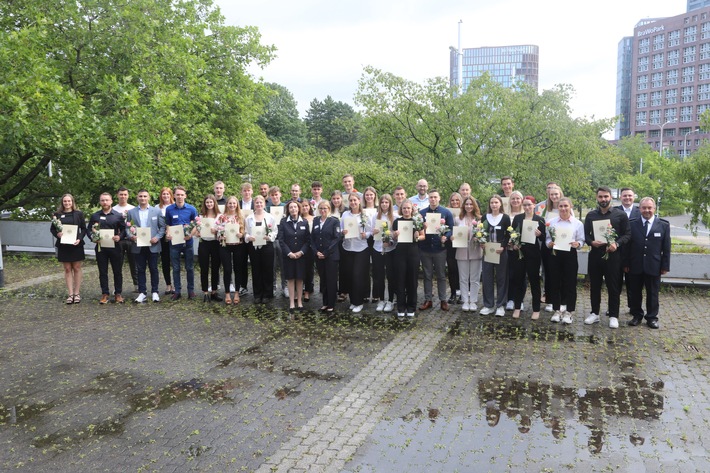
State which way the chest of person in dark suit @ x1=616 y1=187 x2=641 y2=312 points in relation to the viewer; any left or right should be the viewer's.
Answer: facing the viewer

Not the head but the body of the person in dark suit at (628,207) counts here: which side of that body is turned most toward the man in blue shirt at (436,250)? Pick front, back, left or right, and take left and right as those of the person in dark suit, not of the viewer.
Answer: right

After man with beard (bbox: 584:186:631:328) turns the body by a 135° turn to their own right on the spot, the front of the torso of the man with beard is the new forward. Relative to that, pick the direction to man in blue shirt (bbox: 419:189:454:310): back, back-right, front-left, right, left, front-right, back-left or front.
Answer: front-left

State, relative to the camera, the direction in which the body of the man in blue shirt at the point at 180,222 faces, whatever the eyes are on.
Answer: toward the camera

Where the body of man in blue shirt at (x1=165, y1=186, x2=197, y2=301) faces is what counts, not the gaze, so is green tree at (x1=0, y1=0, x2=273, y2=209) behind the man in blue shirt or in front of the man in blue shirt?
behind

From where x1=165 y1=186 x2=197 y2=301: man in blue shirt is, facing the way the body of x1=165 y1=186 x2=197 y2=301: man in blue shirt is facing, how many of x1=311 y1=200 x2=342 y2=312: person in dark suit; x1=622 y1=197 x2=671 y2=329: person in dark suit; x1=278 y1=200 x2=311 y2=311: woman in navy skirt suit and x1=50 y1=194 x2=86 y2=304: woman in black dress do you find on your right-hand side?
1

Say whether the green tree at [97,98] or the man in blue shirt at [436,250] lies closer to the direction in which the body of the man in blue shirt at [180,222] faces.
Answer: the man in blue shirt

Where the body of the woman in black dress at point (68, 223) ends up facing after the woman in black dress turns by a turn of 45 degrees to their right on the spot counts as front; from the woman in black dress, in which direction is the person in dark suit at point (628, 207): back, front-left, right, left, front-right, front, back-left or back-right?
left

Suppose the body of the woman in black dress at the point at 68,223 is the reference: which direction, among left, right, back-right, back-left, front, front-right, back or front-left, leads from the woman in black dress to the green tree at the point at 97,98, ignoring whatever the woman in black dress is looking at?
back

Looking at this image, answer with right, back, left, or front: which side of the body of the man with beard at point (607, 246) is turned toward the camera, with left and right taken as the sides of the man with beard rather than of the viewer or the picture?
front

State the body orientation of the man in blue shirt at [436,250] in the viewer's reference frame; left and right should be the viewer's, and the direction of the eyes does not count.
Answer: facing the viewer

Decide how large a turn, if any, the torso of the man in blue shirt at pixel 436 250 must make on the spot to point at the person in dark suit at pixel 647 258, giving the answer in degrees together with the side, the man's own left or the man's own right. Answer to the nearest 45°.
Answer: approximately 90° to the man's own left
